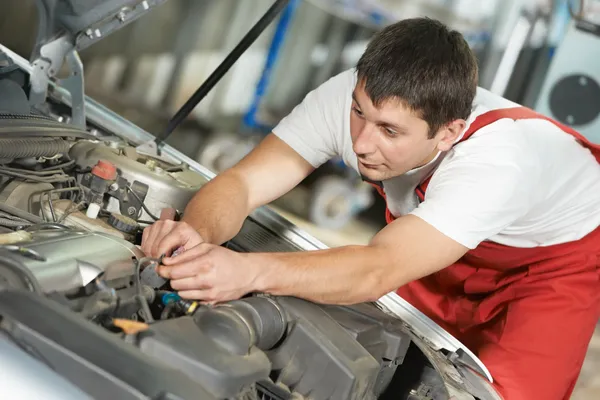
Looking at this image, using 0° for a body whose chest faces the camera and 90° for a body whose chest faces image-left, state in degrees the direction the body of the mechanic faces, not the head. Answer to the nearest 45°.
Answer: approximately 45°

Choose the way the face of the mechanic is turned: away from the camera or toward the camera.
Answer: toward the camera
